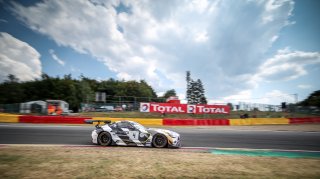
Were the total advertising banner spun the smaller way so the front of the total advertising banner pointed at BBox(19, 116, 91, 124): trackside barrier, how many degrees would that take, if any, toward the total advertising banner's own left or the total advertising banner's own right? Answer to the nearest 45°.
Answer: approximately 45° to the total advertising banner's own right

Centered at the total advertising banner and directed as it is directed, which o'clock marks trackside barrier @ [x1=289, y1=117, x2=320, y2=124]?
The trackside barrier is roughly at 9 o'clock from the total advertising banner.

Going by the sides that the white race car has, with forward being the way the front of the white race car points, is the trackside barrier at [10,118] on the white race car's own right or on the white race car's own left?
on the white race car's own left

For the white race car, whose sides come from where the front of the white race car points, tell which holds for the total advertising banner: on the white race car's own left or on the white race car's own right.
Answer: on the white race car's own left

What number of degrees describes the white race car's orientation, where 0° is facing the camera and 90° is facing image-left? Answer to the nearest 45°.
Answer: approximately 270°

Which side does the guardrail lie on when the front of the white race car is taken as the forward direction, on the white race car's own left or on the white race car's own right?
on the white race car's own left

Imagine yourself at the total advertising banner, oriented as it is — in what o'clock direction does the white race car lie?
The white race car is roughly at 12 o'clock from the total advertising banner.

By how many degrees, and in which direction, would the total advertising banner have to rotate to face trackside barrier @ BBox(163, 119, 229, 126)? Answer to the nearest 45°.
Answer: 0° — it already faces it

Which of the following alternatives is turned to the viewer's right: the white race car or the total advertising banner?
the white race car

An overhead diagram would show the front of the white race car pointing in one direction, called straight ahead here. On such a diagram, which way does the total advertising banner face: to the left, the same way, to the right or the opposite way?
to the right

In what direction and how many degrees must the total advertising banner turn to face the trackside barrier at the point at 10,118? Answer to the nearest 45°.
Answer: approximately 45° to its right

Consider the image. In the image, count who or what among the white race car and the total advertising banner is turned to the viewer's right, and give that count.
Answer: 1

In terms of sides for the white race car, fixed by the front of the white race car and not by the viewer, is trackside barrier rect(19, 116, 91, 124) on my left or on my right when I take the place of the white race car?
on my left
